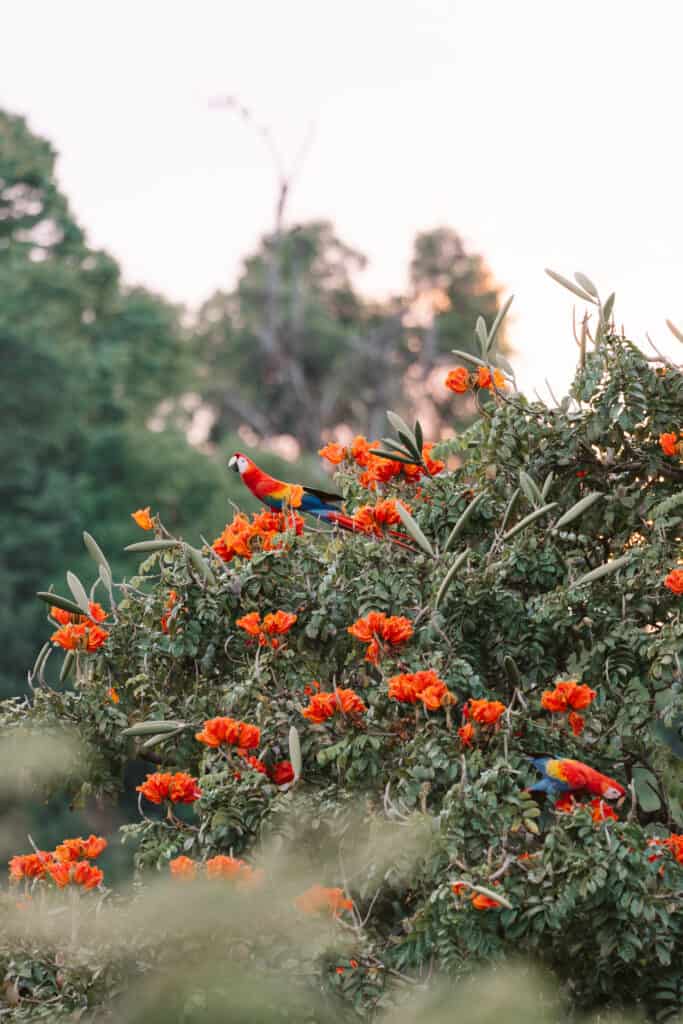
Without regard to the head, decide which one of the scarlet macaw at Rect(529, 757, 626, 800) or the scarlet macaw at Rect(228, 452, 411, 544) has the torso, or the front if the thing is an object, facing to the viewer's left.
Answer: the scarlet macaw at Rect(228, 452, 411, 544)

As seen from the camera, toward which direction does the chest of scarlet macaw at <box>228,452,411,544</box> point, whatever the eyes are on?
to the viewer's left

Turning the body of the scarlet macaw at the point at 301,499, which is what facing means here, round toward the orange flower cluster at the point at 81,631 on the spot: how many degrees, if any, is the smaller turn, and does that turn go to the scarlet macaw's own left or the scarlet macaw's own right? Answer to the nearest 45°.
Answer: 0° — it already faces it

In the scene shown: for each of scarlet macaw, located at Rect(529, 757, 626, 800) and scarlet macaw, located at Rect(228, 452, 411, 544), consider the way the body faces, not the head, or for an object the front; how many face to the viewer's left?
1

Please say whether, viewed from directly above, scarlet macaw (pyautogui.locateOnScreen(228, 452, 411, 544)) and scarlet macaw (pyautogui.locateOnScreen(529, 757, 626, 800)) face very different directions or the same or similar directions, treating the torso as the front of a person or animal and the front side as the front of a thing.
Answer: very different directions

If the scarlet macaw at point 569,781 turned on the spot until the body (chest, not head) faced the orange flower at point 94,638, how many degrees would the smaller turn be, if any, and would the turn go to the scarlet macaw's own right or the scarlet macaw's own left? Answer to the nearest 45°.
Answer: approximately 180°

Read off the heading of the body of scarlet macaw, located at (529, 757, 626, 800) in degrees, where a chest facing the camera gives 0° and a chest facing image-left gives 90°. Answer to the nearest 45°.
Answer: approximately 270°

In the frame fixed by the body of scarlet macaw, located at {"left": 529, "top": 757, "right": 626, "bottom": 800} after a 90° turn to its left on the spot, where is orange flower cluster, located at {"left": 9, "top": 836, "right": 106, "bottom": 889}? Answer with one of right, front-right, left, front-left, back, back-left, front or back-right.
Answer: left
